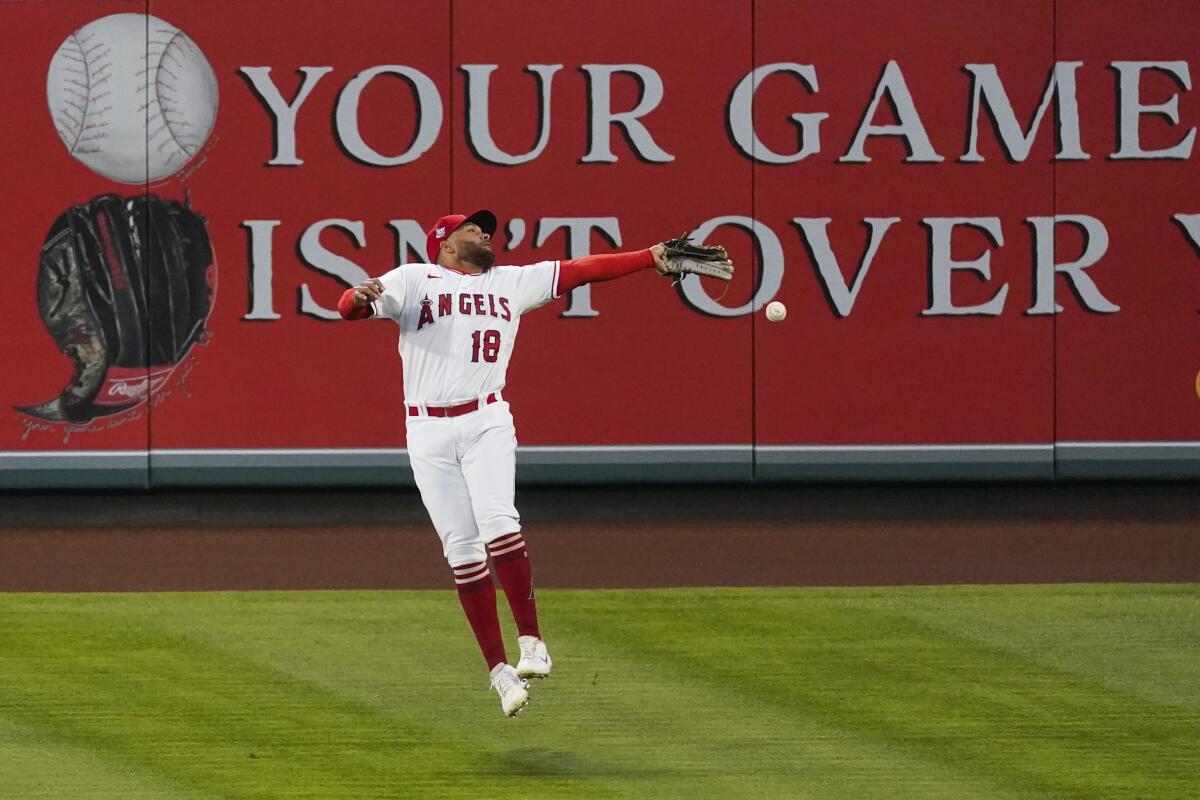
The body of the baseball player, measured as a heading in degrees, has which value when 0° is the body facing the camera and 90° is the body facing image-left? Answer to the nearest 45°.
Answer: approximately 0°
